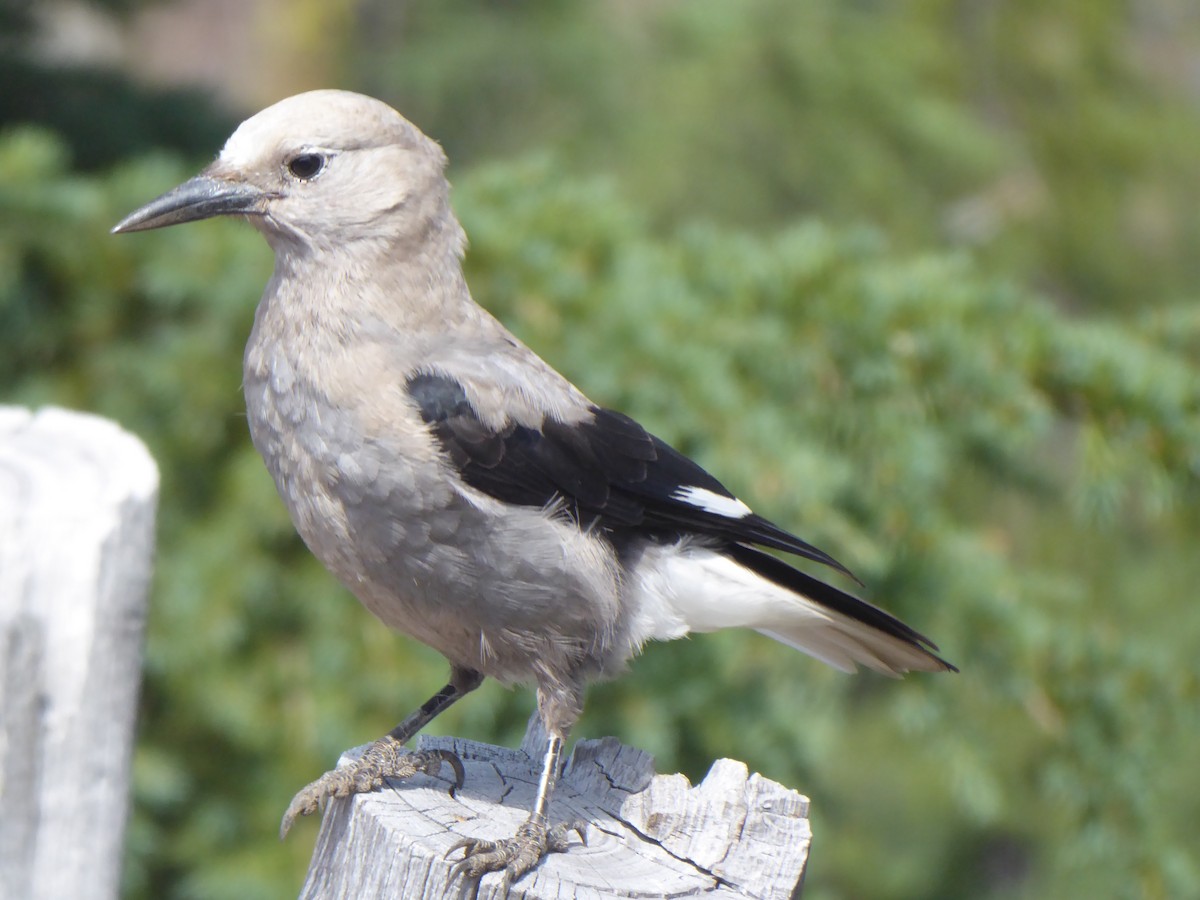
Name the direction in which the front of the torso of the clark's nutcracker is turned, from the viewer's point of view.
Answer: to the viewer's left
